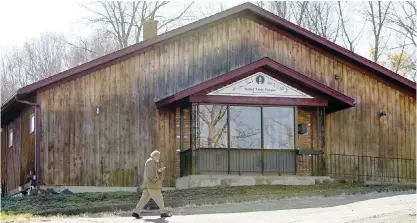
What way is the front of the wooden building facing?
toward the camera

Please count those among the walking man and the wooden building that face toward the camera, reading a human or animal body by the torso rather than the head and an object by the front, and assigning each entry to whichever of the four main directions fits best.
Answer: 1

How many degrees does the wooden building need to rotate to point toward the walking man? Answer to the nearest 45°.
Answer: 0° — it already faces them

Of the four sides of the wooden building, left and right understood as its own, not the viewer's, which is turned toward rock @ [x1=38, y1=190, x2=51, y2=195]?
right

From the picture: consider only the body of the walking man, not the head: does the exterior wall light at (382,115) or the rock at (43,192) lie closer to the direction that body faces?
the exterior wall light
